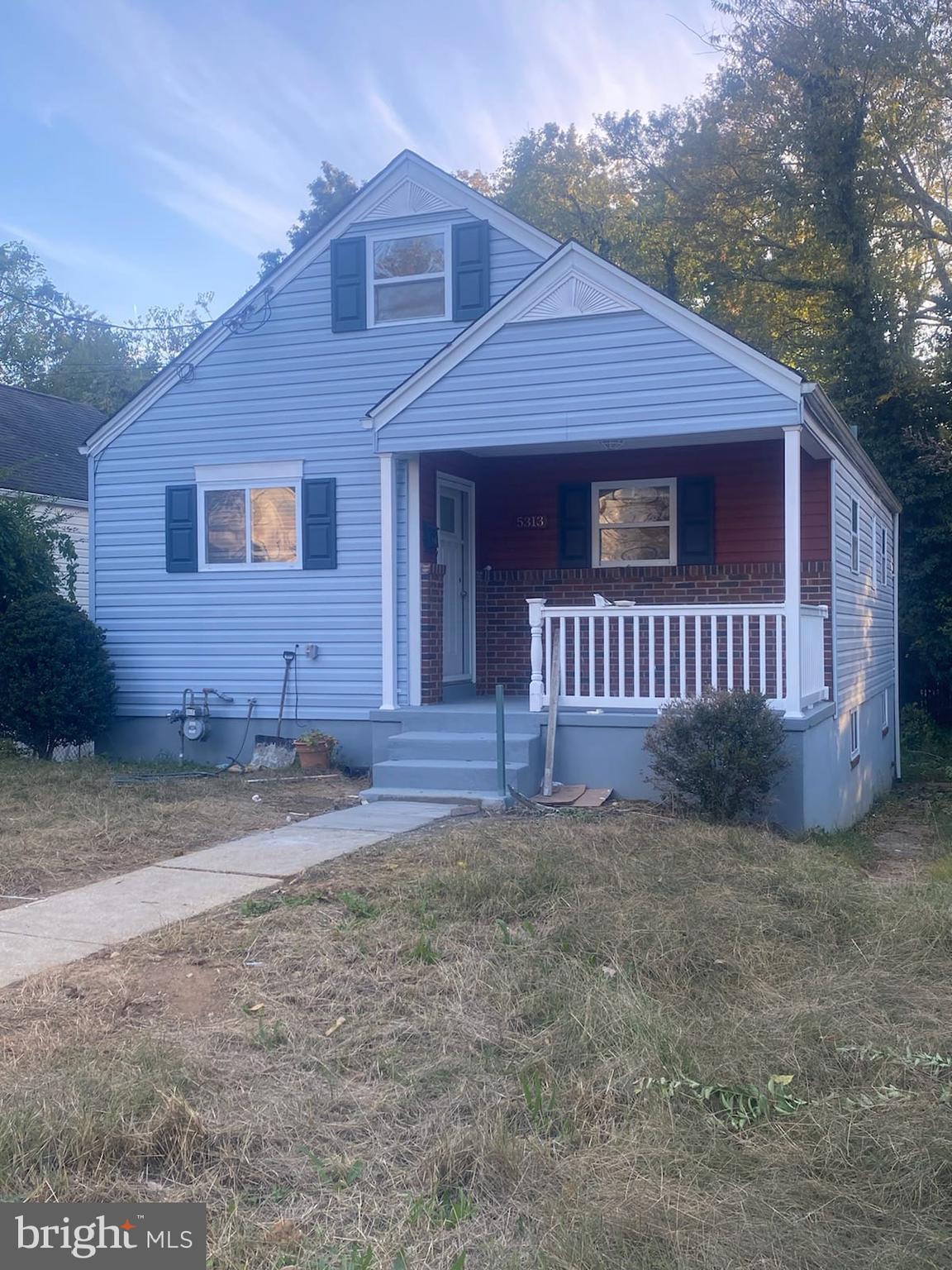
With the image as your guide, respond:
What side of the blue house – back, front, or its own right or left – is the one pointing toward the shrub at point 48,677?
right

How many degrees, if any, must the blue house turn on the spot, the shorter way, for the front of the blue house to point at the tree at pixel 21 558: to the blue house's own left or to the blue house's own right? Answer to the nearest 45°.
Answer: approximately 90° to the blue house's own right

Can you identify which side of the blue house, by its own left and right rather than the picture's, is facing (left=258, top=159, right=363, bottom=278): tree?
back

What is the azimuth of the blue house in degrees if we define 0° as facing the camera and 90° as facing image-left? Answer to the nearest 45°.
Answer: approximately 0°

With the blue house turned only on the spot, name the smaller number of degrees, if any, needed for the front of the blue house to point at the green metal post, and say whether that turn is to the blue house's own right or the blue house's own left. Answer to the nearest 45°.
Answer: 0° — it already faces it
